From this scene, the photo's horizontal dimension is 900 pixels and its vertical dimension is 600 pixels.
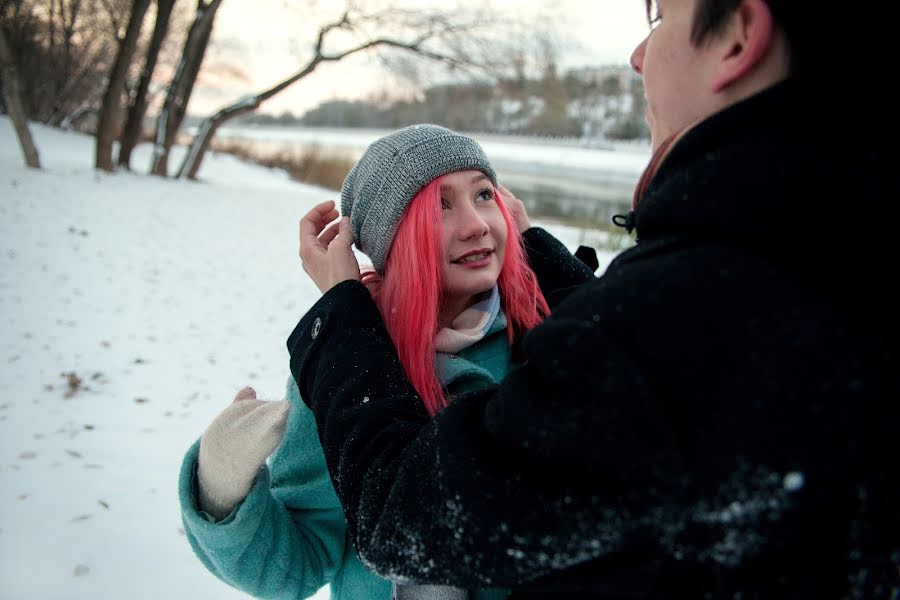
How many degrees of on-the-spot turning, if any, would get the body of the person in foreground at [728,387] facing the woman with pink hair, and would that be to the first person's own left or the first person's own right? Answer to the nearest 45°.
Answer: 0° — they already face them

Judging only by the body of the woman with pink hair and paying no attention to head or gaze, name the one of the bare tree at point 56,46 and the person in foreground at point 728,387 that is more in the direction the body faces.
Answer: the person in foreground

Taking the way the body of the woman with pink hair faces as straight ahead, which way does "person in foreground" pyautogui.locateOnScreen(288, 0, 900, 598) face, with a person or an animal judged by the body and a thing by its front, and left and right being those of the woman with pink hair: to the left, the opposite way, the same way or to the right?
the opposite way

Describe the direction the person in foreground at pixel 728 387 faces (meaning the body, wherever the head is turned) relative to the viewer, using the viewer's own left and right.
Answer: facing away from the viewer and to the left of the viewer

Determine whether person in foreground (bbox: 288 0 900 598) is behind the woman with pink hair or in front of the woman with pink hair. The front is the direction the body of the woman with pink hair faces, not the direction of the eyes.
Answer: in front

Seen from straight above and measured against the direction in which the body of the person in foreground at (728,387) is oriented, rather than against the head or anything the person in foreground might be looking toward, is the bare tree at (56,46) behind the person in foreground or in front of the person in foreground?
in front

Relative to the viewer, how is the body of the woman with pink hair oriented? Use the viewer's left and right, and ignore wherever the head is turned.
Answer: facing the viewer and to the right of the viewer

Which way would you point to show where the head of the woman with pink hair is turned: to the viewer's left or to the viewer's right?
to the viewer's right

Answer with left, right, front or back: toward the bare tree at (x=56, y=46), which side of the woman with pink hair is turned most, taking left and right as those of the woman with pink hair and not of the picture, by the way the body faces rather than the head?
back

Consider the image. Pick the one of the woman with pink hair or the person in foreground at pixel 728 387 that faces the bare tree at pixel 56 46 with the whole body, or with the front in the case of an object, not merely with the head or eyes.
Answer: the person in foreground
